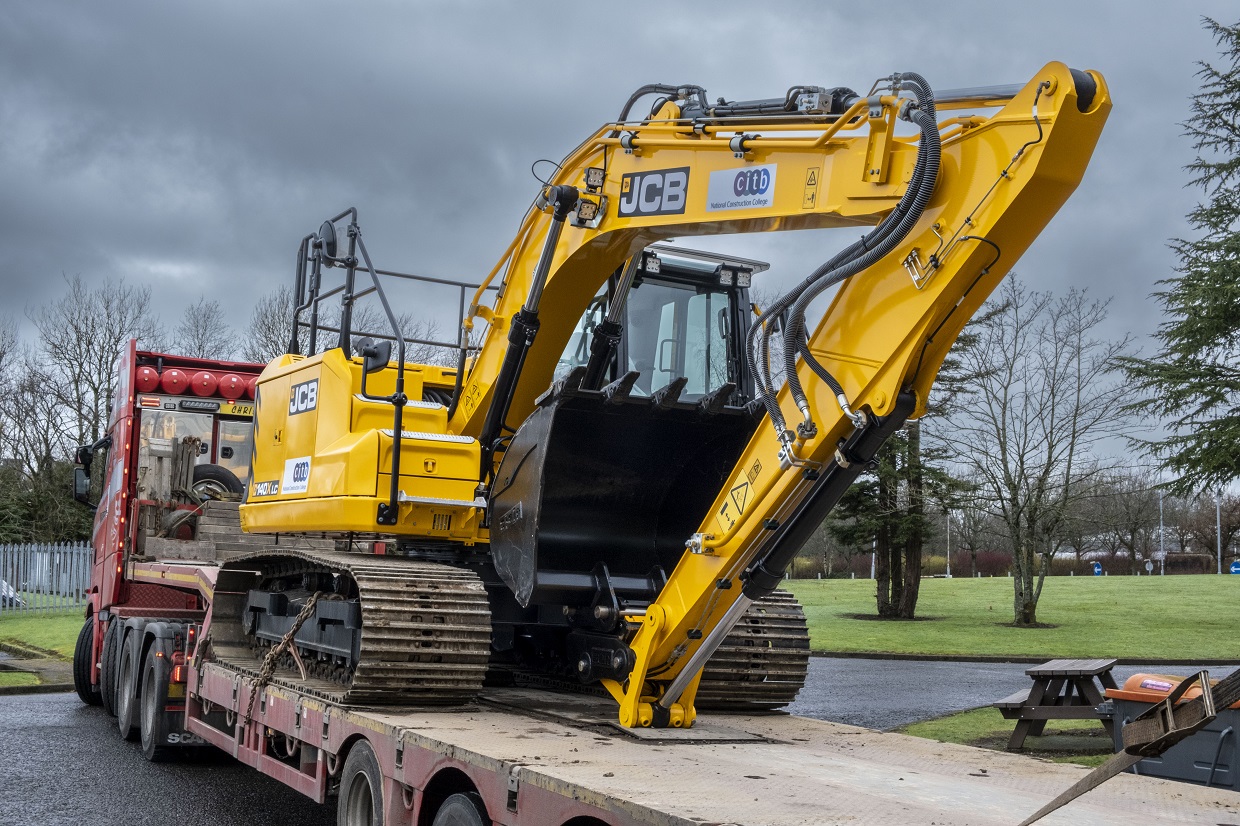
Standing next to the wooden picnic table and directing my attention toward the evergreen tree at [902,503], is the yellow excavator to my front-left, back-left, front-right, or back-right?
back-left

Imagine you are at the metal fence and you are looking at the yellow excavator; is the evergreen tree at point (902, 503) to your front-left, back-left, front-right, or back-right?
front-left

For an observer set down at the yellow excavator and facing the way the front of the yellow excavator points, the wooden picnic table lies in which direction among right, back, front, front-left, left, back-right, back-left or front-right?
left

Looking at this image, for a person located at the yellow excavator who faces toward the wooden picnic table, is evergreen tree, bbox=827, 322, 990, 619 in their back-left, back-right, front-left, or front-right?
front-left

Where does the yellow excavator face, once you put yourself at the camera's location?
facing the viewer and to the right of the viewer

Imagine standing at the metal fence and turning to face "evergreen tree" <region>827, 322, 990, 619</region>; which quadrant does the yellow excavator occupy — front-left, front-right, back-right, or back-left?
front-right

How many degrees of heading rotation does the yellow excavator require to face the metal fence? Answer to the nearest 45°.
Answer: approximately 180°

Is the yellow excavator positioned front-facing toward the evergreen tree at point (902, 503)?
no
